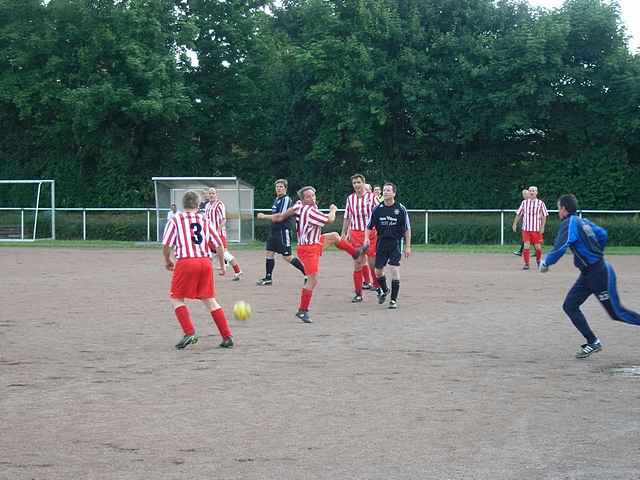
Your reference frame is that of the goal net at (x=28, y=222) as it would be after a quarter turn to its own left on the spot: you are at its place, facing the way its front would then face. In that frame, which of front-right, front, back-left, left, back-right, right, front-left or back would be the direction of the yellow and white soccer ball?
right

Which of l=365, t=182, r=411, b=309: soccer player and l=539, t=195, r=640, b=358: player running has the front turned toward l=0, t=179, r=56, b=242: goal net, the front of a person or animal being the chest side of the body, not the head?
the player running

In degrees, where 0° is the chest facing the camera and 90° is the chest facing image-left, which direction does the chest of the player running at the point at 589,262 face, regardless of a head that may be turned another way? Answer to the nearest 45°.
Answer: approximately 135°

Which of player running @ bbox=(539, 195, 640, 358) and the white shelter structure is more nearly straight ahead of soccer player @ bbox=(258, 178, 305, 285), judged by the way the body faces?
the player running

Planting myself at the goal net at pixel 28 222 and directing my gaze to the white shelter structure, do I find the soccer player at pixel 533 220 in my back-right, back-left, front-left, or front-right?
front-right

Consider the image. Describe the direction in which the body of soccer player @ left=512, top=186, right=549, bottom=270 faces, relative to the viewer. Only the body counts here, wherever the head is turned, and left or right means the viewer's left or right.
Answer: facing the viewer

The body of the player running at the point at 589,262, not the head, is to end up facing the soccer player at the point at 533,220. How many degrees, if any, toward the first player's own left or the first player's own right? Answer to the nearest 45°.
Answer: approximately 45° to the first player's own right

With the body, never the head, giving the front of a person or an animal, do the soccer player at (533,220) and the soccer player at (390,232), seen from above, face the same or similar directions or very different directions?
same or similar directions

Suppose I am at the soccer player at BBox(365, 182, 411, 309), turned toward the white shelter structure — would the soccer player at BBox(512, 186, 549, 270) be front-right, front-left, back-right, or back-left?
front-right

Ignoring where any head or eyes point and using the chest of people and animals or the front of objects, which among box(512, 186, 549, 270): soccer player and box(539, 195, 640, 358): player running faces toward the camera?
the soccer player

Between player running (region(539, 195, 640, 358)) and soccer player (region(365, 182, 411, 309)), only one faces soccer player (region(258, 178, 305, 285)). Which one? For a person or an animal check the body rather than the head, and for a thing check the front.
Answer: the player running
